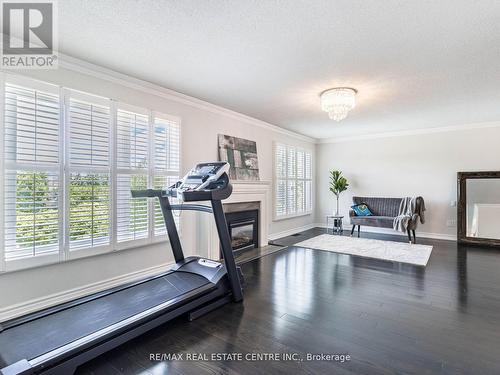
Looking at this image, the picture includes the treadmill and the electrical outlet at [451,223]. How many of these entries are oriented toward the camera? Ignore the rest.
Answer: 1

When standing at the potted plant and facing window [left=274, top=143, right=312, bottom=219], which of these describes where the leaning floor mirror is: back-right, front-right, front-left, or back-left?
back-left

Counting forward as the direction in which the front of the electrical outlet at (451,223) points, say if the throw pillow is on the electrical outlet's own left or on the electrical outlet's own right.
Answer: on the electrical outlet's own right

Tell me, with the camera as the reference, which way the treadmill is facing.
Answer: facing away from the viewer and to the right of the viewer

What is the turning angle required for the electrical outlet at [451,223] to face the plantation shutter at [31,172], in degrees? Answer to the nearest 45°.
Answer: approximately 45° to its right

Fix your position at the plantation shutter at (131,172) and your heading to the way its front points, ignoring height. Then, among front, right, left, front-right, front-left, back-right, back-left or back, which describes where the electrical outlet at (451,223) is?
front-left

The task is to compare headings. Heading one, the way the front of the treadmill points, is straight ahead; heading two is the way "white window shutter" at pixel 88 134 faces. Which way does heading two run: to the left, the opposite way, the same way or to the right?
to the right

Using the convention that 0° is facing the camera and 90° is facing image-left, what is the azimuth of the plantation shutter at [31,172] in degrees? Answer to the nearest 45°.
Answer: approximately 315°

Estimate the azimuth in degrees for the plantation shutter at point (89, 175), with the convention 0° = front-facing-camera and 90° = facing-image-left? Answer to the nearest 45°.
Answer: approximately 315°

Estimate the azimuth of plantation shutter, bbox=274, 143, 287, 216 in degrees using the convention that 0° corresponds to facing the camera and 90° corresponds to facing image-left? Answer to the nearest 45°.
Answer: approximately 315°

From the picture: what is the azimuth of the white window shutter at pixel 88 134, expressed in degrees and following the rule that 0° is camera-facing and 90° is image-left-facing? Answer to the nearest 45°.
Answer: approximately 315°

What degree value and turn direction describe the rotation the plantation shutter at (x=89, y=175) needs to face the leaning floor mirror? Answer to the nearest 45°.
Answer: approximately 45° to its left

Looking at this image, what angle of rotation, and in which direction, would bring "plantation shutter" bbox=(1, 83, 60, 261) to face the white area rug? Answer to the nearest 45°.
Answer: approximately 45° to its left

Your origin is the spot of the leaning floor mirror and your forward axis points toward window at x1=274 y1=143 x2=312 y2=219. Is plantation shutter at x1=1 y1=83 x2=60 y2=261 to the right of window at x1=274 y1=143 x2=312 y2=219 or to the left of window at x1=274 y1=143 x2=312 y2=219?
left
